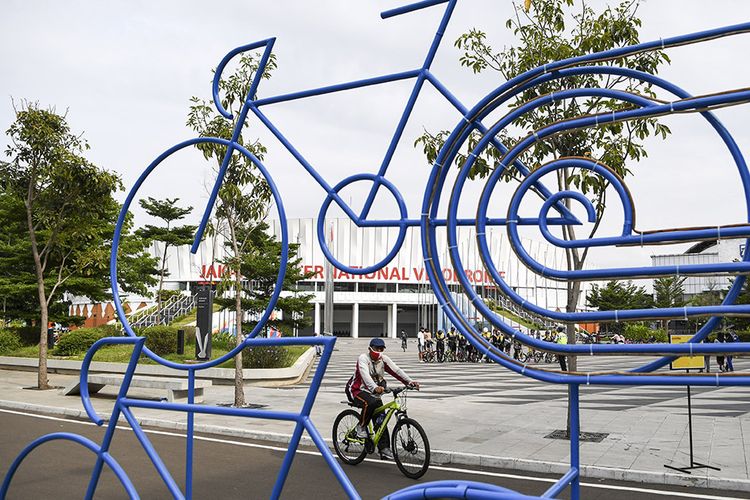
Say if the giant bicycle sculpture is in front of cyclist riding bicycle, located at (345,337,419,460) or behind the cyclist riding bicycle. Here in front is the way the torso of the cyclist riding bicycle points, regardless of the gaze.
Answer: in front

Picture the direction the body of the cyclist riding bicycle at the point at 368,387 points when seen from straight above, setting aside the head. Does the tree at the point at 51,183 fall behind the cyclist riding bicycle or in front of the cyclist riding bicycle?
behind

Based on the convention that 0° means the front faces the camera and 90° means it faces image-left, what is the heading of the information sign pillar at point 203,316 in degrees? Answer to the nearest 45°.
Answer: approximately 0°

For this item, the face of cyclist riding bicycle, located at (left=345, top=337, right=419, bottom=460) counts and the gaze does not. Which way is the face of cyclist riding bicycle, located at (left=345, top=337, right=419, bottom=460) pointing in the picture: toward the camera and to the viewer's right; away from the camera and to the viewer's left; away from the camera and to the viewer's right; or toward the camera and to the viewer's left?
toward the camera and to the viewer's right

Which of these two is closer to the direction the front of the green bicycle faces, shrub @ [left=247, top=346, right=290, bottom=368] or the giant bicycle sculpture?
the giant bicycle sculpture

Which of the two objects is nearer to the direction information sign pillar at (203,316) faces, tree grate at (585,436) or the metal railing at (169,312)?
the tree grate

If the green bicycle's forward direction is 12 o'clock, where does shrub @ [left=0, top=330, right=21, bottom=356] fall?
The shrub is roughly at 6 o'clock from the green bicycle.

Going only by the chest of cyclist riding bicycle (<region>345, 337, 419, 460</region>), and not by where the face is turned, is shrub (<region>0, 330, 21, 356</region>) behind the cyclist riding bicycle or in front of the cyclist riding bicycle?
behind

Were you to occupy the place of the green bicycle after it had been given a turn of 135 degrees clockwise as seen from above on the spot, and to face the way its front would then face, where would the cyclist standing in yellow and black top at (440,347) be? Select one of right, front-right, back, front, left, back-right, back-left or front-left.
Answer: right

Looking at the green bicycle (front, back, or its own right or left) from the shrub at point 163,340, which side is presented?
back

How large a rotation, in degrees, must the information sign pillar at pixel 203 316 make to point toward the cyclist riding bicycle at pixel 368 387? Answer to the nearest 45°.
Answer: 0° — it already faces them

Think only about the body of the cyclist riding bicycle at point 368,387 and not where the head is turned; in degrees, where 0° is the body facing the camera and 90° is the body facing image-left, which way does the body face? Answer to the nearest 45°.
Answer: approximately 315°

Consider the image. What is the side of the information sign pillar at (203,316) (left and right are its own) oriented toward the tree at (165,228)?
back

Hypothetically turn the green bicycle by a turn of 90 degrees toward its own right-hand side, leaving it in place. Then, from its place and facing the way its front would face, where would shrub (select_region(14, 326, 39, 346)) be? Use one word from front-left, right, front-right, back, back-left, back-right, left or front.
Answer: right

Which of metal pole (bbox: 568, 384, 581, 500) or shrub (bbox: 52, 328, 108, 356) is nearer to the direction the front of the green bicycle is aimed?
the metal pole

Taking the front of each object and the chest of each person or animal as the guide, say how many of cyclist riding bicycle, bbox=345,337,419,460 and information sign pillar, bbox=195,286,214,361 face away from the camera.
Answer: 0

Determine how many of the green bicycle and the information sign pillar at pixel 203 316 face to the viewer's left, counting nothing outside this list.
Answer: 0
